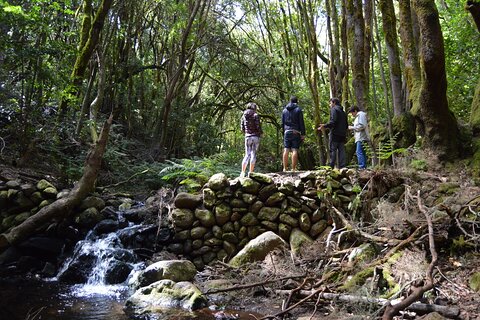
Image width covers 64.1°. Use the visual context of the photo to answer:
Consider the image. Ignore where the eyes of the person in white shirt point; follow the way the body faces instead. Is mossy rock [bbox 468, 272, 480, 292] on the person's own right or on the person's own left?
on the person's own left

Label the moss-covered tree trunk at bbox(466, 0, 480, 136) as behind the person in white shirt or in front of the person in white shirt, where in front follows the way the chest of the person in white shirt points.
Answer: behind

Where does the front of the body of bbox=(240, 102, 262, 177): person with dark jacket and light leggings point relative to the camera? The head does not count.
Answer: away from the camera

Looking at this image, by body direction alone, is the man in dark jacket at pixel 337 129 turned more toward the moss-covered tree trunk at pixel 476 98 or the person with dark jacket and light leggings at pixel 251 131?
the person with dark jacket and light leggings

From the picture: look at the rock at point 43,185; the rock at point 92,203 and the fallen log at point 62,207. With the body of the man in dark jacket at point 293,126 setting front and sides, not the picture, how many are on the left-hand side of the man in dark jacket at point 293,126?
3

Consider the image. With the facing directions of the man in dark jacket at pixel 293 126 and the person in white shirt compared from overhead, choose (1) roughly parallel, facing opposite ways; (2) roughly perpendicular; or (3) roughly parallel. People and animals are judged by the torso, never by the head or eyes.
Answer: roughly perpendicular

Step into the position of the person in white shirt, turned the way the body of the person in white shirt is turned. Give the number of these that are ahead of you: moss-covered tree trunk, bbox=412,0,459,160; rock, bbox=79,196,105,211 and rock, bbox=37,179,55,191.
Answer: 2

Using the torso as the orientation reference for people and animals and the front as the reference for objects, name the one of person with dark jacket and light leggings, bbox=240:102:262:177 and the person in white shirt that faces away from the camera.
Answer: the person with dark jacket and light leggings

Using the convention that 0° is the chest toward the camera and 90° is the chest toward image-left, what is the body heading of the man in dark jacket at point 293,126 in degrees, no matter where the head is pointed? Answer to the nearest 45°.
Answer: approximately 180°

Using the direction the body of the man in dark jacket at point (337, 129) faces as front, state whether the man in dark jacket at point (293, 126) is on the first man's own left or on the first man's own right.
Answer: on the first man's own left

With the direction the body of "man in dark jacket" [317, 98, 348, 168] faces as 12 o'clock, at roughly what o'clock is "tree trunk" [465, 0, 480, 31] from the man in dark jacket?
The tree trunk is roughly at 6 o'clock from the man in dark jacket.

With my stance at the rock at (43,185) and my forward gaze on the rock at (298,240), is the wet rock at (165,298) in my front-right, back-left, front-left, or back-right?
front-right

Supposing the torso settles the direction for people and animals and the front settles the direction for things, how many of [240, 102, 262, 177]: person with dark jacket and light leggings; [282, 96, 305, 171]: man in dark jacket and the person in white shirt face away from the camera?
2

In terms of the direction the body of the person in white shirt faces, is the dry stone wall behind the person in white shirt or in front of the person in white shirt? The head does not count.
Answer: in front

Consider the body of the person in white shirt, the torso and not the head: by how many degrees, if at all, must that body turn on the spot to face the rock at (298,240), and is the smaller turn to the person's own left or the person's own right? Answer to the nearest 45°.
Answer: approximately 45° to the person's own left

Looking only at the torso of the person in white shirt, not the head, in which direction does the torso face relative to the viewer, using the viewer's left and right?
facing to the left of the viewer
